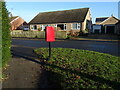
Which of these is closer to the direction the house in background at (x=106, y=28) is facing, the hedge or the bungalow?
the hedge

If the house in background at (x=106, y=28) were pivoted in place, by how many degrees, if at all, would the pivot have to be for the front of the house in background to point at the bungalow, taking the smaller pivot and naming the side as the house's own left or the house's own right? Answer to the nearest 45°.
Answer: approximately 45° to the house's own right

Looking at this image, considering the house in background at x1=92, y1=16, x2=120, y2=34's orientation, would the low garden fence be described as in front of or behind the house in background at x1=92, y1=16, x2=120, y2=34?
in front

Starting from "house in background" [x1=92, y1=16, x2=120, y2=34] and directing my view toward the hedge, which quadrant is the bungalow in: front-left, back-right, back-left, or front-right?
front-right

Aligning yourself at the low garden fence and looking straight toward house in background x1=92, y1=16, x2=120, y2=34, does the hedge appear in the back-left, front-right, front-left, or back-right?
back-right

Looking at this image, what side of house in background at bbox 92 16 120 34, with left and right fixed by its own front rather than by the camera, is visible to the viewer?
front

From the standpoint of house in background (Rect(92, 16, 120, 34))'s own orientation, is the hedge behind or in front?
in front
